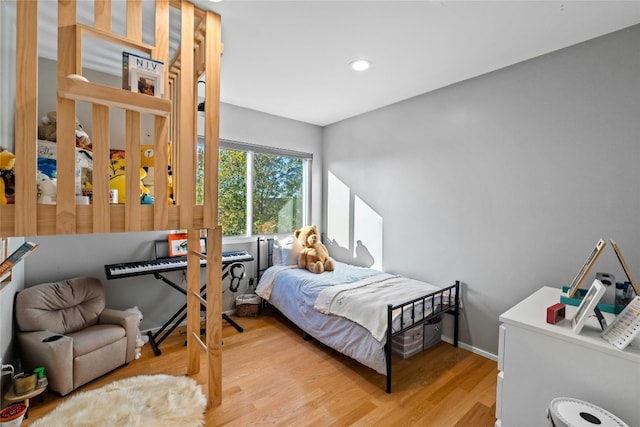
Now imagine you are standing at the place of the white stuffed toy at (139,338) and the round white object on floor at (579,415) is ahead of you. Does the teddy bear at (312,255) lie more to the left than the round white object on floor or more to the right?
left

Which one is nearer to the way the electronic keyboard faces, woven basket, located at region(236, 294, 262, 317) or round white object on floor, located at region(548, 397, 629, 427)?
the round white object on floor

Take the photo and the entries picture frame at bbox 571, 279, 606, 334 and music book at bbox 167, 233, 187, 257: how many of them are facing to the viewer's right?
0

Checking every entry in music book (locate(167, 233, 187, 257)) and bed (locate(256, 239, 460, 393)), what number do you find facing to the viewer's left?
0

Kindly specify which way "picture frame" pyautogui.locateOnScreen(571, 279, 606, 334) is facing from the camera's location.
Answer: facing the viewer and to the left of the viewer

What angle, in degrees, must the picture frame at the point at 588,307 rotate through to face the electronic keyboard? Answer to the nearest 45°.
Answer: approximately 45° to its right

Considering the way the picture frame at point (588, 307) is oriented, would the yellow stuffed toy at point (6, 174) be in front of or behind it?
in front

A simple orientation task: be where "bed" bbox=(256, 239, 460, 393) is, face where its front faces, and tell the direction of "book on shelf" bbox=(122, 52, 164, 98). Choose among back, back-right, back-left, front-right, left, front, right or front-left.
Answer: right

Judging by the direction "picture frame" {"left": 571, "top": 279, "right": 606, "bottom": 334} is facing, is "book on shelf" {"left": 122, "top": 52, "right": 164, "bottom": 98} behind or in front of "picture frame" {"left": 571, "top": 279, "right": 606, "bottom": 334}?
in front
